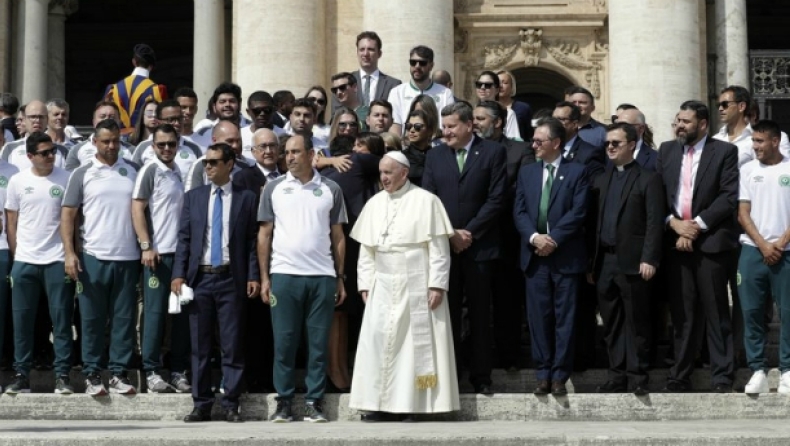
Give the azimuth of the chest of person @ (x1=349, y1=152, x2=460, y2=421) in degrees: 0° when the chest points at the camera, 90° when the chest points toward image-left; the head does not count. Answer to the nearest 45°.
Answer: approximately 45°

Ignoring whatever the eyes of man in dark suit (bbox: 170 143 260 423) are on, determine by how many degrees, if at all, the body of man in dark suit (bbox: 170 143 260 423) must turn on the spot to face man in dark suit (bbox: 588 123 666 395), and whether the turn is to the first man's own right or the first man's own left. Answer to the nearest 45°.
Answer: approximately 90° to the first man's own left

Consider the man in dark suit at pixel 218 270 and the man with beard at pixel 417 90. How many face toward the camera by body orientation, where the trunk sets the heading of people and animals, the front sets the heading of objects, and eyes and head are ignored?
2

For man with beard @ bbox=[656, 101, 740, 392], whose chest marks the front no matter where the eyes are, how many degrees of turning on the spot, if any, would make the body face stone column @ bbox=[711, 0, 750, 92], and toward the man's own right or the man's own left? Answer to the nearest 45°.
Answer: approximately 135° to the man's own right

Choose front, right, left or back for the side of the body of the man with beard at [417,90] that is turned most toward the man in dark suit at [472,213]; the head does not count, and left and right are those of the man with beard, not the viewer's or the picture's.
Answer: front

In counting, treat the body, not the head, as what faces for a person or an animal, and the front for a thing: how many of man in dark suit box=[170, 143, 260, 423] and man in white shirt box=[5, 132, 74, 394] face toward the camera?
2

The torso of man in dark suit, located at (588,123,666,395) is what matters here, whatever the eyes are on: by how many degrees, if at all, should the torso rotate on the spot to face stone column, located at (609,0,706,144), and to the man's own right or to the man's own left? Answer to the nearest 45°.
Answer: approximately 135° to the man's own right
